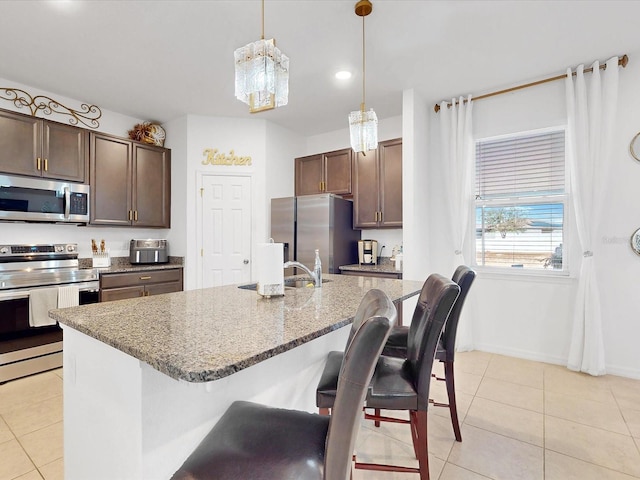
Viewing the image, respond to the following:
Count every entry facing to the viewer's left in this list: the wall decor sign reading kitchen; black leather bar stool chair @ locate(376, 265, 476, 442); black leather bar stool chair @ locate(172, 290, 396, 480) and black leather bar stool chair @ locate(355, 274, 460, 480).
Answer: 3

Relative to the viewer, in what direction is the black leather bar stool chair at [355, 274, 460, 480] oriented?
to the viewer's left

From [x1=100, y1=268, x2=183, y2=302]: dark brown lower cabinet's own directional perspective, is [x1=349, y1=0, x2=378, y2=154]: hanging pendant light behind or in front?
in front

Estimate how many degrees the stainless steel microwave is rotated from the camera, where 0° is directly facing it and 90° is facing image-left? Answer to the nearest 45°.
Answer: approximately 0°

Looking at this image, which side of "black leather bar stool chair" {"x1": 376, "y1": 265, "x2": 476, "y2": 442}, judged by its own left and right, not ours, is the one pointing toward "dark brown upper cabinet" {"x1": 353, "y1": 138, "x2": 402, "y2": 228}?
right

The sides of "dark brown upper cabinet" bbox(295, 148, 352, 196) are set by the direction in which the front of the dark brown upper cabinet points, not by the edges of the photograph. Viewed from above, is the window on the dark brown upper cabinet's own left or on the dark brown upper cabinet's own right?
on the dark brown upper cabinet's own left

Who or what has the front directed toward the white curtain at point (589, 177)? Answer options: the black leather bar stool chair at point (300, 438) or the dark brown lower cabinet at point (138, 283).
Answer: the dark brown lower cabinet

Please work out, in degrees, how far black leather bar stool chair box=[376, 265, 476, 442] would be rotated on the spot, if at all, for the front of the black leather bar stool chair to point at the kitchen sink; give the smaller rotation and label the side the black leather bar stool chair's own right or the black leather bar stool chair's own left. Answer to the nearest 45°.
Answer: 0° — it already faces it

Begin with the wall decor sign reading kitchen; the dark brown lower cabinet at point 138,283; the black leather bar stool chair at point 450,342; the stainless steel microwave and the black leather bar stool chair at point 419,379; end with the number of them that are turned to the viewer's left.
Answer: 2

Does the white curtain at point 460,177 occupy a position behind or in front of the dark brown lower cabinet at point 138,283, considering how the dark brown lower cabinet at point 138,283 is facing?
in front

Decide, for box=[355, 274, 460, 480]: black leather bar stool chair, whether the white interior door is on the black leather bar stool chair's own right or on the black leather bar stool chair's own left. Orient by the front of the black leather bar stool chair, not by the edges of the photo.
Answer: on the black leather bar stool chair's own right
